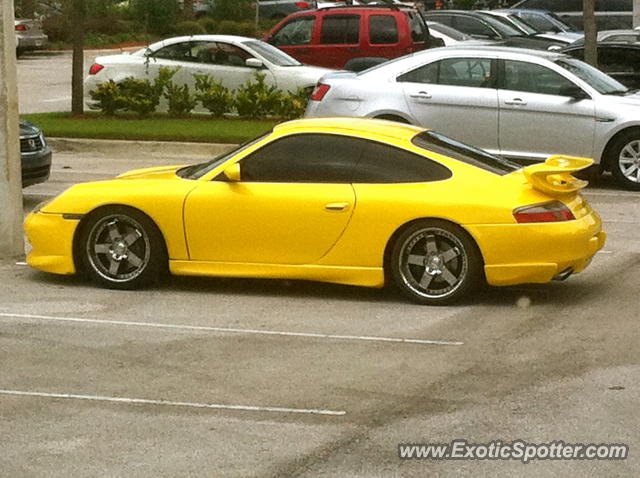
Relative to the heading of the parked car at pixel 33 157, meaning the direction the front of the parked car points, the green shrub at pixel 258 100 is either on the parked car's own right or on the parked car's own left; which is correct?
on the parked car's own left

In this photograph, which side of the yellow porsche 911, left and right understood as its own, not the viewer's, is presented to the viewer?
left

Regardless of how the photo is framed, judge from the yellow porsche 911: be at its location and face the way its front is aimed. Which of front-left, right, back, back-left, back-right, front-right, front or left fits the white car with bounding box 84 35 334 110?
right

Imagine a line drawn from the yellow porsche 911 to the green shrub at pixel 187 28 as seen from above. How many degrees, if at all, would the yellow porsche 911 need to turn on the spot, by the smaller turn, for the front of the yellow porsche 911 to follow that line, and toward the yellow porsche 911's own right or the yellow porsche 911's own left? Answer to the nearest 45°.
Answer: approximately 90° to the yellow porsche 911's own right

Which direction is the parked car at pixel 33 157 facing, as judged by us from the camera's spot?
facing the viewer and to the right of the viewer

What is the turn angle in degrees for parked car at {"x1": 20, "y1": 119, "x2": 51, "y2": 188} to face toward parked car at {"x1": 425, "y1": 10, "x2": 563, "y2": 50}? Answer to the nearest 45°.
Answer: approximately 90° to its left

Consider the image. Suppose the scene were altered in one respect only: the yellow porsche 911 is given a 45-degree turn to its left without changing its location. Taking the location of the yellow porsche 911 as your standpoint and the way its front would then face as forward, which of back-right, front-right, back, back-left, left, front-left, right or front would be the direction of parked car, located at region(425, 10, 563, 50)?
back-right
